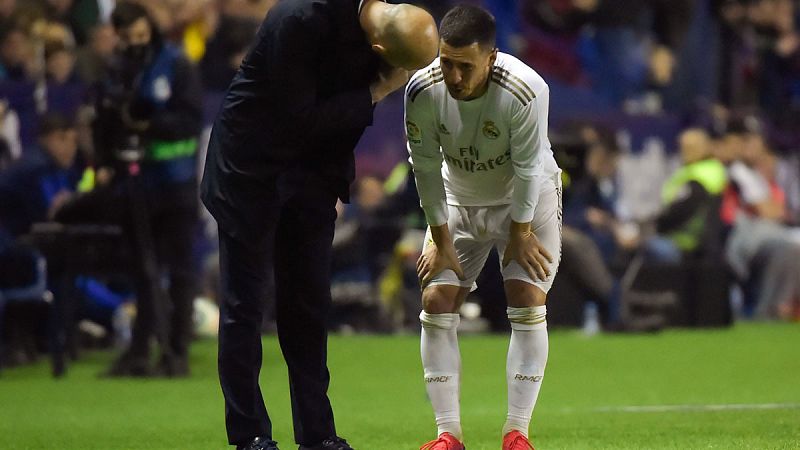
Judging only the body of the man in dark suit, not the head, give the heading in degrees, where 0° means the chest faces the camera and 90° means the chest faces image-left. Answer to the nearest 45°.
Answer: approximately 270°

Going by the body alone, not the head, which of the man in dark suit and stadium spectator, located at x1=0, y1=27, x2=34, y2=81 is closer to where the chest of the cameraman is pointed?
the man in dark suit
